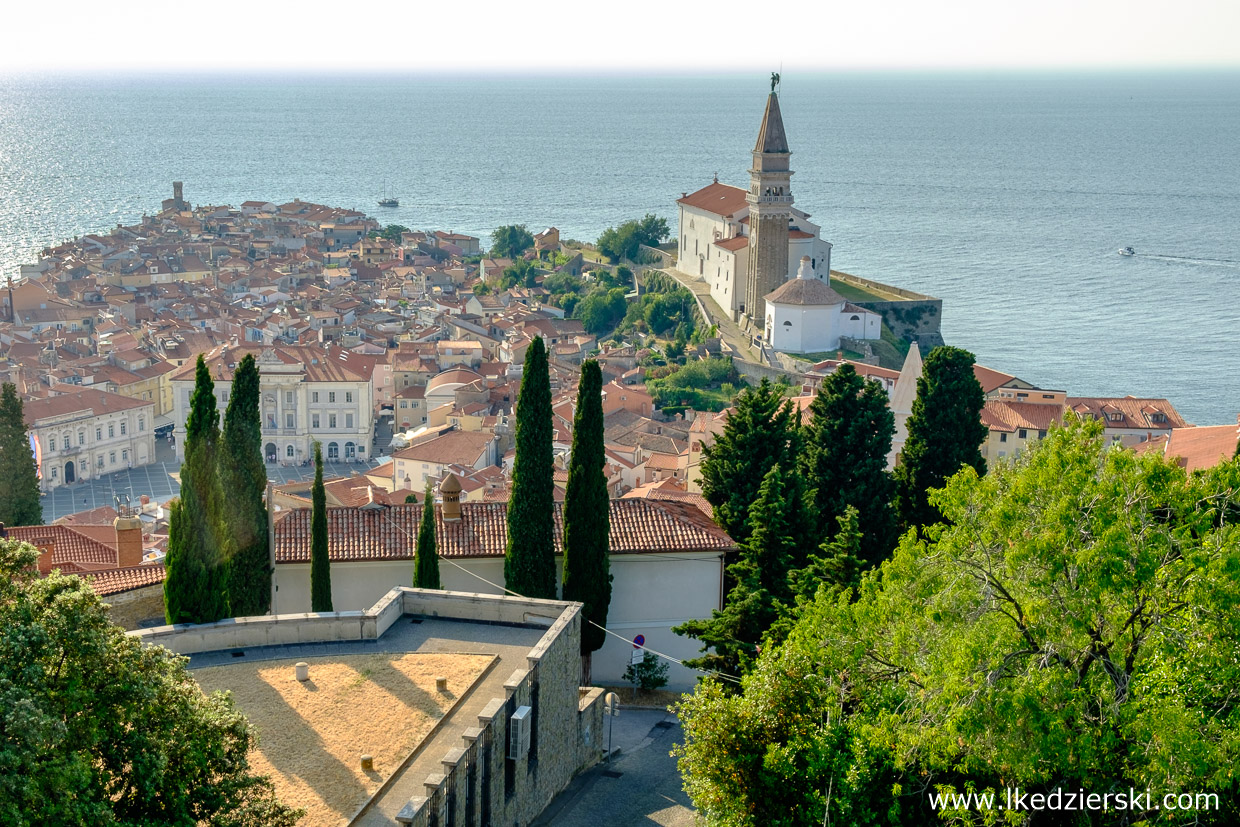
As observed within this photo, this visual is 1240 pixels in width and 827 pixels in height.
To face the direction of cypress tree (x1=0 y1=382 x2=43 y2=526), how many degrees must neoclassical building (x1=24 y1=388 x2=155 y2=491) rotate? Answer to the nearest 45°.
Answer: approximately 45° to its right

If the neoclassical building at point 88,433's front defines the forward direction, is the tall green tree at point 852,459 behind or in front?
in front

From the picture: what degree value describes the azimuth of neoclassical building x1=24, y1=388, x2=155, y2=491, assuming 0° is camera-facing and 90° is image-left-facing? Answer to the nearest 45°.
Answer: approximately 315°

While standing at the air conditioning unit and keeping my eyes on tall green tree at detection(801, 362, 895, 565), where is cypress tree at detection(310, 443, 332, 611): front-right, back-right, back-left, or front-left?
front-left

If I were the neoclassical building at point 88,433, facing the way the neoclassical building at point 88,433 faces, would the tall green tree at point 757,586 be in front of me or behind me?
in front

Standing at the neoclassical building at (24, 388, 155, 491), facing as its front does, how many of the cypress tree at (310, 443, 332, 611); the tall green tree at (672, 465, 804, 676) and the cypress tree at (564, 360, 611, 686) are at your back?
0

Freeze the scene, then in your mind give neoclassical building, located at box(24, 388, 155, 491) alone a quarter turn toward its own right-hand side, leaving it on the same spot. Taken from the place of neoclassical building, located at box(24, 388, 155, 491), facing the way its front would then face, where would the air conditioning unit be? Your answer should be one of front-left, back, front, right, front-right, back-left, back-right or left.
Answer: front-left

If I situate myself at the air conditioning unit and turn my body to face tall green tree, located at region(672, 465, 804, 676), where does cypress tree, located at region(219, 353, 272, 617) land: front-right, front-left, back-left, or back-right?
front-left
